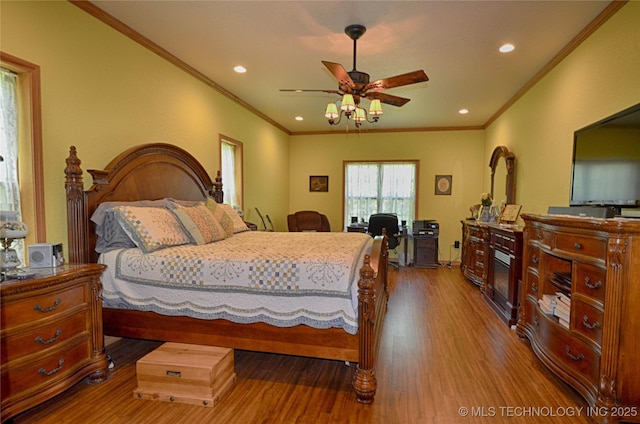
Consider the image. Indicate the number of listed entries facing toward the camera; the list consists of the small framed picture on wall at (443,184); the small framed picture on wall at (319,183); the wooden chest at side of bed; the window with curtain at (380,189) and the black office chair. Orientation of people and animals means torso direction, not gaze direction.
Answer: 4

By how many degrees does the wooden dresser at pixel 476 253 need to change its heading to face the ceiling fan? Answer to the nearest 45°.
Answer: approximately 45° to its left

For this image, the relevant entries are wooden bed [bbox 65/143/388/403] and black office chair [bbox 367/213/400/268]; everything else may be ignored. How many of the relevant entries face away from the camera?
1

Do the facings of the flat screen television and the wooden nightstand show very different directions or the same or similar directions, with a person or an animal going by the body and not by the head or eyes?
very different directions

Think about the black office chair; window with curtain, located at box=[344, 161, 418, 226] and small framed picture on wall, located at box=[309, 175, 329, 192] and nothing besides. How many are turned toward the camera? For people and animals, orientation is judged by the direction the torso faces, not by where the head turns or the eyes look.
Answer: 2

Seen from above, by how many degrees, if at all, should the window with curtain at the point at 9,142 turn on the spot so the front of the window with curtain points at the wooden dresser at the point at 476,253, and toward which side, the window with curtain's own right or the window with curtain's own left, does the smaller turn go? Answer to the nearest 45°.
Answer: approximately 45° to the window with curtain's own left

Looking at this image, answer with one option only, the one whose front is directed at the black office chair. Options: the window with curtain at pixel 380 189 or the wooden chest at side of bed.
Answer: the window with curtain

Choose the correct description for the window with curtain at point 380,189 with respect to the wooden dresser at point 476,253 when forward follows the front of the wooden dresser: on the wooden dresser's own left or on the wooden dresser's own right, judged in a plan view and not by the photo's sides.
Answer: on the wooden dresser's own right

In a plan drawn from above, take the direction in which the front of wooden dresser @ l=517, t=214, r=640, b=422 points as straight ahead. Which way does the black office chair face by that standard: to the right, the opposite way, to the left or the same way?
to the right

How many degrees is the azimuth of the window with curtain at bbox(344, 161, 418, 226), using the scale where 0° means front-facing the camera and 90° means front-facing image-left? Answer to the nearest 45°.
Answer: approximately 0°
